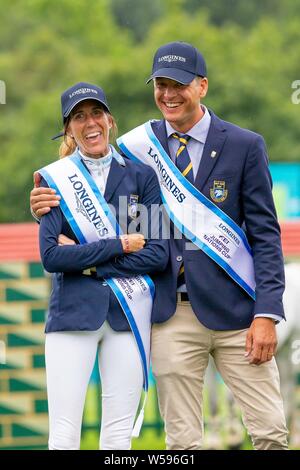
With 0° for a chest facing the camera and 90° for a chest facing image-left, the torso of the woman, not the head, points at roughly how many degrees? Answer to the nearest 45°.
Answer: approximately 0°
